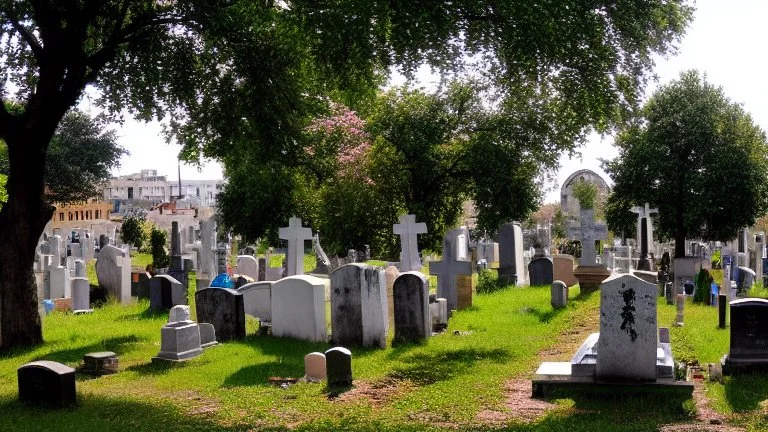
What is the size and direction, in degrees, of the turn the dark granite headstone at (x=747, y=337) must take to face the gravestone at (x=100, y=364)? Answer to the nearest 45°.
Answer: approximately 90° to its right

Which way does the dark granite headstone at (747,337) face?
toward the camera

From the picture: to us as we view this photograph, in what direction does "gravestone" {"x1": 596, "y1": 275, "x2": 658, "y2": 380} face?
facing the viewer

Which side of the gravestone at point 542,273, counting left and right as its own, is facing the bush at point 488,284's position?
right

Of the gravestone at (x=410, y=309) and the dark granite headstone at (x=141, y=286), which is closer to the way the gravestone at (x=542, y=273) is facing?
the gravestone

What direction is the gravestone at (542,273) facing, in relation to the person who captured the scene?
facing the viewer

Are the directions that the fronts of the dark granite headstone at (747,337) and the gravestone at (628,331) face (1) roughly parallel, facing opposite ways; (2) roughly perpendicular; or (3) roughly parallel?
roughly parallel

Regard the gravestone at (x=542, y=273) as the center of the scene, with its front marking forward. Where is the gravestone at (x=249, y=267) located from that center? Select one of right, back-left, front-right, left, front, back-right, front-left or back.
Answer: right

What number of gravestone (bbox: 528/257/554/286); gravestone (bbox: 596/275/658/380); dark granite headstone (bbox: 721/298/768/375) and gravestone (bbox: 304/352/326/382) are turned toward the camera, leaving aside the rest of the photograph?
4

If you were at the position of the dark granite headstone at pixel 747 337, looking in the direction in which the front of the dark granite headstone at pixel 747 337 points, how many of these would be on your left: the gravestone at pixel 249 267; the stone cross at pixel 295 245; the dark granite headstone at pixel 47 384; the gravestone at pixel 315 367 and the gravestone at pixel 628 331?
0

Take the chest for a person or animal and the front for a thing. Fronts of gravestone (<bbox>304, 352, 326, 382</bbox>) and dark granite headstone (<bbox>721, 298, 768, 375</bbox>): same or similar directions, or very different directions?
same or similar directions

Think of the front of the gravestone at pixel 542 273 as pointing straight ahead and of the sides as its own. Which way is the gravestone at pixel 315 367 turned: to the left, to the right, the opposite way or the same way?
the same way

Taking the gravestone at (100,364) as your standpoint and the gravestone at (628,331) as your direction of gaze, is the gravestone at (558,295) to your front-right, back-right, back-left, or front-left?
front-left

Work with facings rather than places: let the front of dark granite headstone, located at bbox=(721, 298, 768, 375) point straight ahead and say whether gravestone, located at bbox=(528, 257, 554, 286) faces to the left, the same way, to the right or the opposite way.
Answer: the same way

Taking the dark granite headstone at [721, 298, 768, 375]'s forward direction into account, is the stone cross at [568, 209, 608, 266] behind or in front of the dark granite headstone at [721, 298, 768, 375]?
behind

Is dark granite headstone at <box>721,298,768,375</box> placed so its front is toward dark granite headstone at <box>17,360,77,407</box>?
no

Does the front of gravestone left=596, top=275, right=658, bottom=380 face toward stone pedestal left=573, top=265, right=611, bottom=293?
no

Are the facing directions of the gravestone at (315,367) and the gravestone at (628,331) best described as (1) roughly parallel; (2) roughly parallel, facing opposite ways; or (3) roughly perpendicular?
roughly parallel
